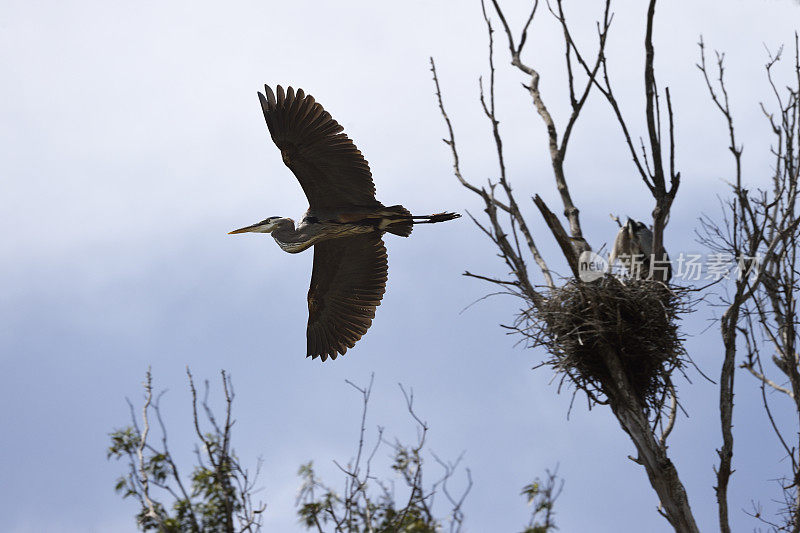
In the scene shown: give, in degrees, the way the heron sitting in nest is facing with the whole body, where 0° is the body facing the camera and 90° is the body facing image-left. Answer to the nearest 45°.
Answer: approximately 90°
